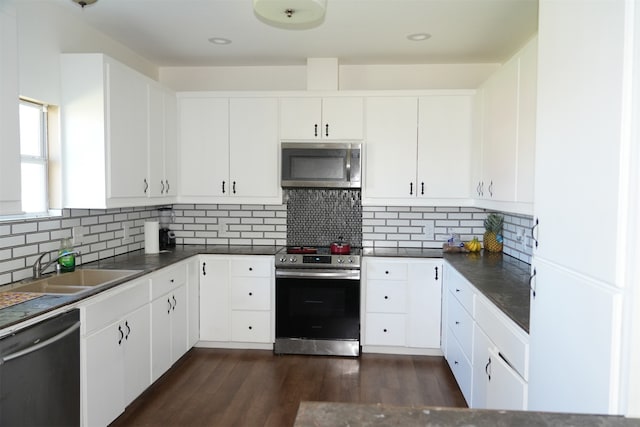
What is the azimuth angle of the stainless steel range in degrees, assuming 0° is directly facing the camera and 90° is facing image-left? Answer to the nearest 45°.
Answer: approximately 0°

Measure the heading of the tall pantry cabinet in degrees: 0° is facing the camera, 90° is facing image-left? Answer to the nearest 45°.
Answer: approximately 45°

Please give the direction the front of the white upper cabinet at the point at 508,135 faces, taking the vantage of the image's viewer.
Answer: facing the viewer and to the left of the viewer

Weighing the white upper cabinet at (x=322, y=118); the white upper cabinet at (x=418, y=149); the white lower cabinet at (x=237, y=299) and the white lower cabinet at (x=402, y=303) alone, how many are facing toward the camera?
4

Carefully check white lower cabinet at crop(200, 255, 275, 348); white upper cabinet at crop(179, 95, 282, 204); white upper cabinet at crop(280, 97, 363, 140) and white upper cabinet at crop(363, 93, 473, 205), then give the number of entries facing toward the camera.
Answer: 4

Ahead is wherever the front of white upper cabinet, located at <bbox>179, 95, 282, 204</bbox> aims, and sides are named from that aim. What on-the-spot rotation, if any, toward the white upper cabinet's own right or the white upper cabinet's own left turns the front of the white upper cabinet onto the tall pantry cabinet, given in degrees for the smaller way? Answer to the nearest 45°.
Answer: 0° — it already faces it

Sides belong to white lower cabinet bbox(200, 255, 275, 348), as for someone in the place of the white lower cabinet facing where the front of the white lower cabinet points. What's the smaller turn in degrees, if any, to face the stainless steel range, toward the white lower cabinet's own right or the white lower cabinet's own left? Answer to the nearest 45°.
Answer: approximately 90° to the white lower cabinet's own left

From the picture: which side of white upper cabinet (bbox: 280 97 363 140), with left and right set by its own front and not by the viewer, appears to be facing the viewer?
front

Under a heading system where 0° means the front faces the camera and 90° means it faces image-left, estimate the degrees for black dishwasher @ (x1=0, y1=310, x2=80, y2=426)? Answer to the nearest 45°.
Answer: approximately 315°

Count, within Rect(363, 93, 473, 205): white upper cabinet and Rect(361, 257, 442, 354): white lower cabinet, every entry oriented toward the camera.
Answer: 2

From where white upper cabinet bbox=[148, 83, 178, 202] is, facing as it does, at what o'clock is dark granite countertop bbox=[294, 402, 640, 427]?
The dark granite countertop is roughly at 1 o'clock from the white upper cabinet.

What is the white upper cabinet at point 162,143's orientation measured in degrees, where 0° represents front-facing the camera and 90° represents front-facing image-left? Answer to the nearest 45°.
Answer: approximately 315°

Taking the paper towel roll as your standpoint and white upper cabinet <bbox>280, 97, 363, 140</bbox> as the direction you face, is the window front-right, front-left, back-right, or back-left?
back-right

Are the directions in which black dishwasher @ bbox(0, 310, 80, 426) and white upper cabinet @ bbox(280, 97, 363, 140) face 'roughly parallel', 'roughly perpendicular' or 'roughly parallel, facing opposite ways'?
roughly perpendicular

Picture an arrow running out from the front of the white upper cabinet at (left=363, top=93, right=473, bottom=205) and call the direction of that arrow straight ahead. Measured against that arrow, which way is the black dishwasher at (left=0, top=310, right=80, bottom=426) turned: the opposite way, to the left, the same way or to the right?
to the left

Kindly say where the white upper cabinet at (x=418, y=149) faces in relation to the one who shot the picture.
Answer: facing the viewer
